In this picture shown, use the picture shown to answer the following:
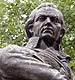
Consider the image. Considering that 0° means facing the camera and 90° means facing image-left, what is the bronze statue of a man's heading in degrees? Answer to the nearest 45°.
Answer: approximately 315°
